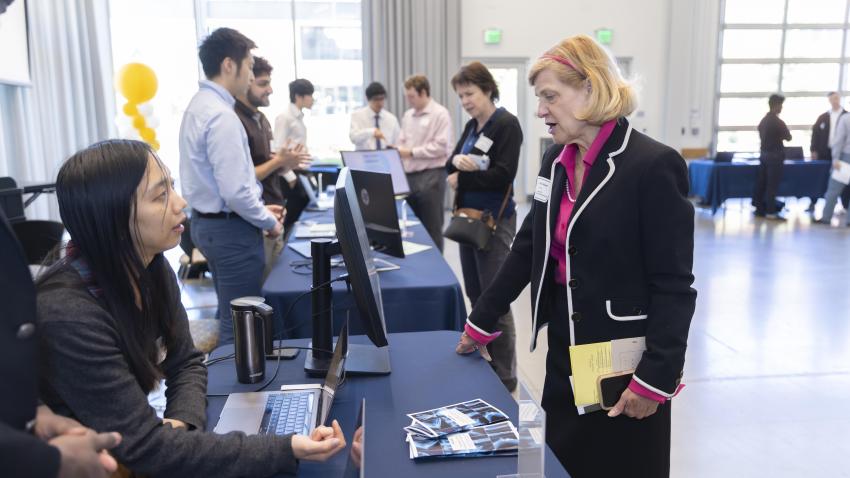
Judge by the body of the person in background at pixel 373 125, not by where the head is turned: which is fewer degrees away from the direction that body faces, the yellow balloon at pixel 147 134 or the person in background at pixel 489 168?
the person in background

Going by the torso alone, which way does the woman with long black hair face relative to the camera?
to the viewer's right

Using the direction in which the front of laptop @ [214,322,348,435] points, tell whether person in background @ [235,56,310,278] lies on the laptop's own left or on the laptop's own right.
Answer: on the laptop's own right

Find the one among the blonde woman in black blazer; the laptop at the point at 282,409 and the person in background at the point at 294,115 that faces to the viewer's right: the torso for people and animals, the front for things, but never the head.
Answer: the person in background

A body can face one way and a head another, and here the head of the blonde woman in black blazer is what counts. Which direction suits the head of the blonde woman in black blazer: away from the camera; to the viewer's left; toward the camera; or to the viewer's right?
to the viewer's left

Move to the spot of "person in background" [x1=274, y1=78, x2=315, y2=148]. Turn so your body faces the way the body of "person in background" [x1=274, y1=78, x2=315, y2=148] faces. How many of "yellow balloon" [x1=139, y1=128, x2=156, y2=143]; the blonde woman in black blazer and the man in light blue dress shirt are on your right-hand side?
2

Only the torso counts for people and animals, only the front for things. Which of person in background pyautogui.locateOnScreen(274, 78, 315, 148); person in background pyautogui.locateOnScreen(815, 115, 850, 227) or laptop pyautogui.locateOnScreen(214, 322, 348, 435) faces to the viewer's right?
person in background pyautogui.locateOnScreen(274, 78, 315, 148)

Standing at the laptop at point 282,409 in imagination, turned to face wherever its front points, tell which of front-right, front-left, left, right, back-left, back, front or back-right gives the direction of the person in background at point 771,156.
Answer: back-right

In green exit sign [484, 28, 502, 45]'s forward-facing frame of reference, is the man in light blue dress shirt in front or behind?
in front

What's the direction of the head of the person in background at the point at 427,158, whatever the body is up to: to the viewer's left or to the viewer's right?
to the viewer's left

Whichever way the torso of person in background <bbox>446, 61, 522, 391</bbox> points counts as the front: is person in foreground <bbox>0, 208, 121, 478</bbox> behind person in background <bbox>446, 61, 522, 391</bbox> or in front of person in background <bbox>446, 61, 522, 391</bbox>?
in front
